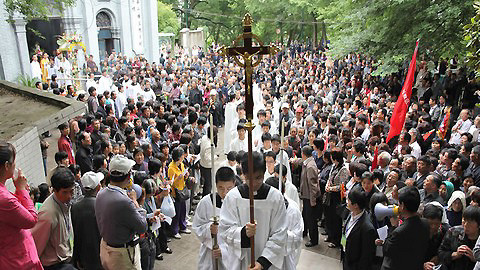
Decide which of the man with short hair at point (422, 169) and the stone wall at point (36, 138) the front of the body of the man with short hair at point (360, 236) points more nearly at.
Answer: the stone wall

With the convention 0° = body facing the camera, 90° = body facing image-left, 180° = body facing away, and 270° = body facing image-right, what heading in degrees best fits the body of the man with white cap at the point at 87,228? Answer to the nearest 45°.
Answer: approximately 225°

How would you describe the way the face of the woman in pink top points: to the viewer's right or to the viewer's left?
to the viewer's right

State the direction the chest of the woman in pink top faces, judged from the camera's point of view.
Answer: to the viewer's right

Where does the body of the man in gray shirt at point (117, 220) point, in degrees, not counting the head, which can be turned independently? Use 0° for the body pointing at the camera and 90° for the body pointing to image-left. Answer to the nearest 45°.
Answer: approximately 225°

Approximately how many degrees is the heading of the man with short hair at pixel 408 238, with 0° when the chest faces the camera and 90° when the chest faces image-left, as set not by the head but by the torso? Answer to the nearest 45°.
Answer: approximately 135°

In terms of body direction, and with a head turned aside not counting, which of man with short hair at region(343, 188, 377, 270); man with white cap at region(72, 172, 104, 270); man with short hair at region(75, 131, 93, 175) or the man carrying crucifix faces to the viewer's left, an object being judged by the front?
man with short hair at region(343, 188, 377, 270)

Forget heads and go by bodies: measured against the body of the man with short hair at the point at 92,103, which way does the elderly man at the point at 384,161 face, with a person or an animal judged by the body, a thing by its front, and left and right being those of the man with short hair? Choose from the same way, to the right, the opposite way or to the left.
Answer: the opposite way

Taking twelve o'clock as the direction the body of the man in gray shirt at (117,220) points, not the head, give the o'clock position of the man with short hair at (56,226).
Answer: The man with short hair is roughly at 8 o'clock from the man in gray shirt.

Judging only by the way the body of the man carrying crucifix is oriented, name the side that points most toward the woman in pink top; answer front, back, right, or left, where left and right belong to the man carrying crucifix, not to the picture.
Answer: right

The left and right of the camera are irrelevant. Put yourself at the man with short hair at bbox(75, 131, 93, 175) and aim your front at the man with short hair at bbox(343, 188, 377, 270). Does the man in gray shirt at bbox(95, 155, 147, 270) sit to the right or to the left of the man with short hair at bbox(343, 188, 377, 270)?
right

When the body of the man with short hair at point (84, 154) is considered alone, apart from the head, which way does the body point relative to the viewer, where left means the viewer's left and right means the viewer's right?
facing to the right of the viewer

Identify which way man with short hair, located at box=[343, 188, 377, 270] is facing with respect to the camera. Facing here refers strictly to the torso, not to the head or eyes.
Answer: to the viewer's left

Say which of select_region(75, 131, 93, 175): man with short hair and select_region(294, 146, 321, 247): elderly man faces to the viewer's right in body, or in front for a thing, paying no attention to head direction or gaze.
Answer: the man with short hair

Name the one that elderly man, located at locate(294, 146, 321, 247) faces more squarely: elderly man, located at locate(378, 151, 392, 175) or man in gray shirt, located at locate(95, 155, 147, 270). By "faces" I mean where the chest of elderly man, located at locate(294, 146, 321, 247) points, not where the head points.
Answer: the man in gray shirt
